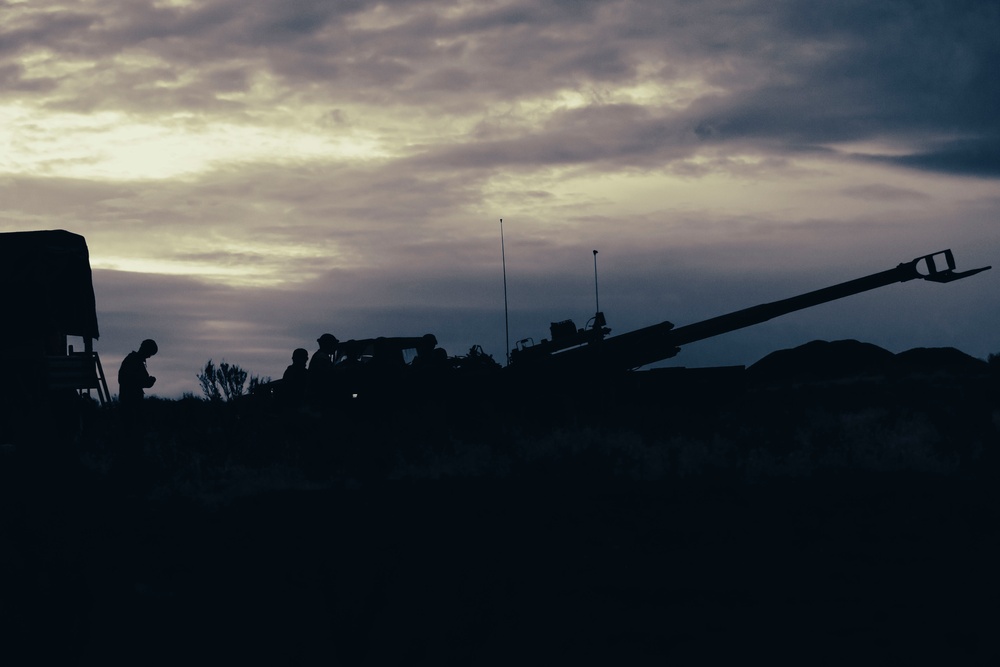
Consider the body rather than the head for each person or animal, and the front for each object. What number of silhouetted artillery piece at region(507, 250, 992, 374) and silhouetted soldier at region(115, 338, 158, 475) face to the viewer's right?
2

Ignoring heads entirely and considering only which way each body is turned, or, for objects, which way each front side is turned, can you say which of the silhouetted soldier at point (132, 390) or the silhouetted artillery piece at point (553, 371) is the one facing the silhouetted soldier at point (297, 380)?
the silhouetted soldier at point (132, 390)

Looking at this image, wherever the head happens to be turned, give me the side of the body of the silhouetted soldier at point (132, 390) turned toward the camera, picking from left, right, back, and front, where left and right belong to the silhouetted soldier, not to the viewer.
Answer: right

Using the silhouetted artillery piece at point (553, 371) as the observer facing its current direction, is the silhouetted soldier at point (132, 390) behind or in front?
behind

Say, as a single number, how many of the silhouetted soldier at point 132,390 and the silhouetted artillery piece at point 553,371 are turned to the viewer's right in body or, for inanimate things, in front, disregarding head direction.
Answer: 2

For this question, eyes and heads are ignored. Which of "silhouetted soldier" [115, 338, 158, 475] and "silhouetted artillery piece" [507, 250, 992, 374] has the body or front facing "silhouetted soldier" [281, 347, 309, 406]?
"silhouetted soldier" [115, 338, 158, 475]

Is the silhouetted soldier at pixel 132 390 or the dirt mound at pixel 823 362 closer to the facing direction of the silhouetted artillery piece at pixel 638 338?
the dirt mound

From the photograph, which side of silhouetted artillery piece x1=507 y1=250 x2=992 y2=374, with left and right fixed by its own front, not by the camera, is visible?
right

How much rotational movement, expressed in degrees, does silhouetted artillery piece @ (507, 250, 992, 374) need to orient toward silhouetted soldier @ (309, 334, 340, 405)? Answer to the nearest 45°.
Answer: approximately 180°
